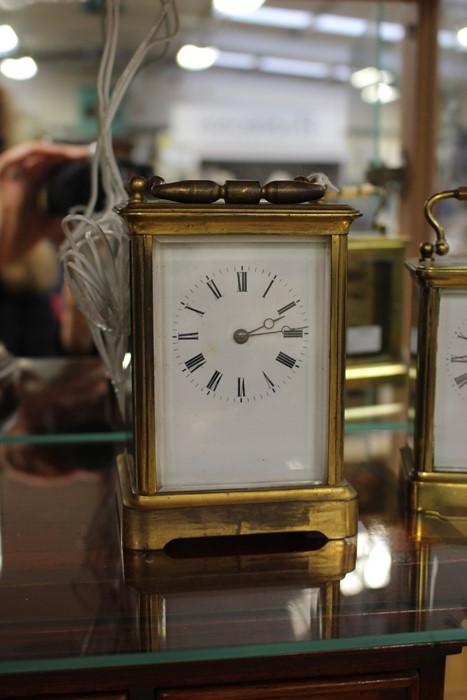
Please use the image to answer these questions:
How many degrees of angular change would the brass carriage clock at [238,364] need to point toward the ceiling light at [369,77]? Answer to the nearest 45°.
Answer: approximately 180°

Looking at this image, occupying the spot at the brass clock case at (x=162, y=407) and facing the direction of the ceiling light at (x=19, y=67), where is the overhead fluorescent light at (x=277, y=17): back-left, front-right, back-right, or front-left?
front-right

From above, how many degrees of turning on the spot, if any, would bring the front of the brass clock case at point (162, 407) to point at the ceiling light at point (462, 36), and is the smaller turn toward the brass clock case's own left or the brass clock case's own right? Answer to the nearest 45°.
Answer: approximately 135° to the brass clock case's own left

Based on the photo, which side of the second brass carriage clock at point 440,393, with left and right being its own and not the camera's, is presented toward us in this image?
front

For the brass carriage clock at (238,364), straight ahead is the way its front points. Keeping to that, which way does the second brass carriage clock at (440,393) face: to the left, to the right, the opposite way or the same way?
the same way

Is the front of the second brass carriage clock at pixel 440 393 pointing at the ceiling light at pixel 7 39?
no

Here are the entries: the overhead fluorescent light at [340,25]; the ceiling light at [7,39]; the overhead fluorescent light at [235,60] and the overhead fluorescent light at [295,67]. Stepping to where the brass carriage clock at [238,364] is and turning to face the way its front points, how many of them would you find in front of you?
0

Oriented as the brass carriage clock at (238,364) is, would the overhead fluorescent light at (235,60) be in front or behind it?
behind

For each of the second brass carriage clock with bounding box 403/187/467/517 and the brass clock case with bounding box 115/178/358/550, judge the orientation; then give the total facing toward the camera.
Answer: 2

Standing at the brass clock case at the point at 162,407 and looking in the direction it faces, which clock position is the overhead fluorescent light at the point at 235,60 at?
The overhead fluorescent light is roughly at 6 o'clock from the brass clock case.

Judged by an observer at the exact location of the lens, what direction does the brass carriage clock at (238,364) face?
facing the viewer

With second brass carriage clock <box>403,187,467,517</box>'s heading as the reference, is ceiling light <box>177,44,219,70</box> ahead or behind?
behind

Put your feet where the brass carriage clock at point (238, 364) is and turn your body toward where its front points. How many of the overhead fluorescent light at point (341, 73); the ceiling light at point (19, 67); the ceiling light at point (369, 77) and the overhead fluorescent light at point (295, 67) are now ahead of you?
0

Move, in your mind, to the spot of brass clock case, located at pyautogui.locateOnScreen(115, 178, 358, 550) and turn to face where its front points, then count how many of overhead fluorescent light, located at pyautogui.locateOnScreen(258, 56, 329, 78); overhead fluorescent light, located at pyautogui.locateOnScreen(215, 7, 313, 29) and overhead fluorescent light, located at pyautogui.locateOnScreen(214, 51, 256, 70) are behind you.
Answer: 3
